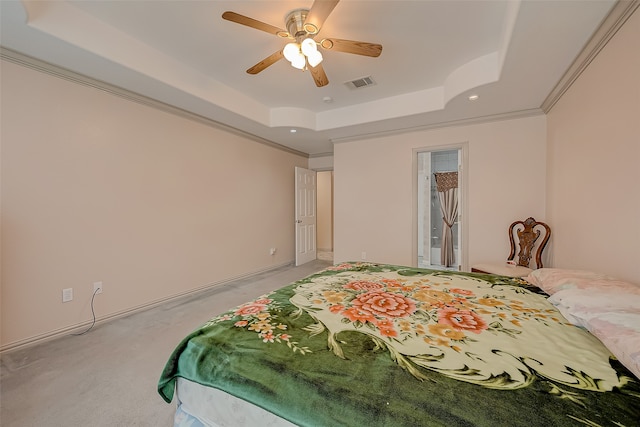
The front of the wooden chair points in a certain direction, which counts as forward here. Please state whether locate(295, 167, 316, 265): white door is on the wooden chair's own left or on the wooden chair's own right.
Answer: on the wooden chair's own right

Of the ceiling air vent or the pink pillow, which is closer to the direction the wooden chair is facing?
the ceiling air vent

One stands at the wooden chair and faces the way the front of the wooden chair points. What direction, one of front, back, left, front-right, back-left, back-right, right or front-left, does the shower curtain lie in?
right

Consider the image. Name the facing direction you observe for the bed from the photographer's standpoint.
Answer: facing to the left of the viewer

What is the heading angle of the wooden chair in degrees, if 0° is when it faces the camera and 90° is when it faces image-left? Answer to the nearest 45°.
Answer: approximately 45°

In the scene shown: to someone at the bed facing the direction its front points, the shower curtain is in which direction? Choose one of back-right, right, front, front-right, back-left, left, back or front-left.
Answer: right

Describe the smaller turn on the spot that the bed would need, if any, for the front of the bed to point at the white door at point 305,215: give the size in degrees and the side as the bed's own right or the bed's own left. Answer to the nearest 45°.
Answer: approximately 45° to the bed's own right

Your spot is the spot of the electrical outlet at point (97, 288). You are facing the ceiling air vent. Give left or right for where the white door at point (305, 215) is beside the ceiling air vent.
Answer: left

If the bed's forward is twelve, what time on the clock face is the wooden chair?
The wooden chair is roughly at 4 o'clock from the bed.

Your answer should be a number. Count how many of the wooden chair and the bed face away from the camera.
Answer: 0

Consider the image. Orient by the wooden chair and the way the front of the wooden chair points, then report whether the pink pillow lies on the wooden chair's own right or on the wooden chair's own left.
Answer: on the wooden chair's own left
